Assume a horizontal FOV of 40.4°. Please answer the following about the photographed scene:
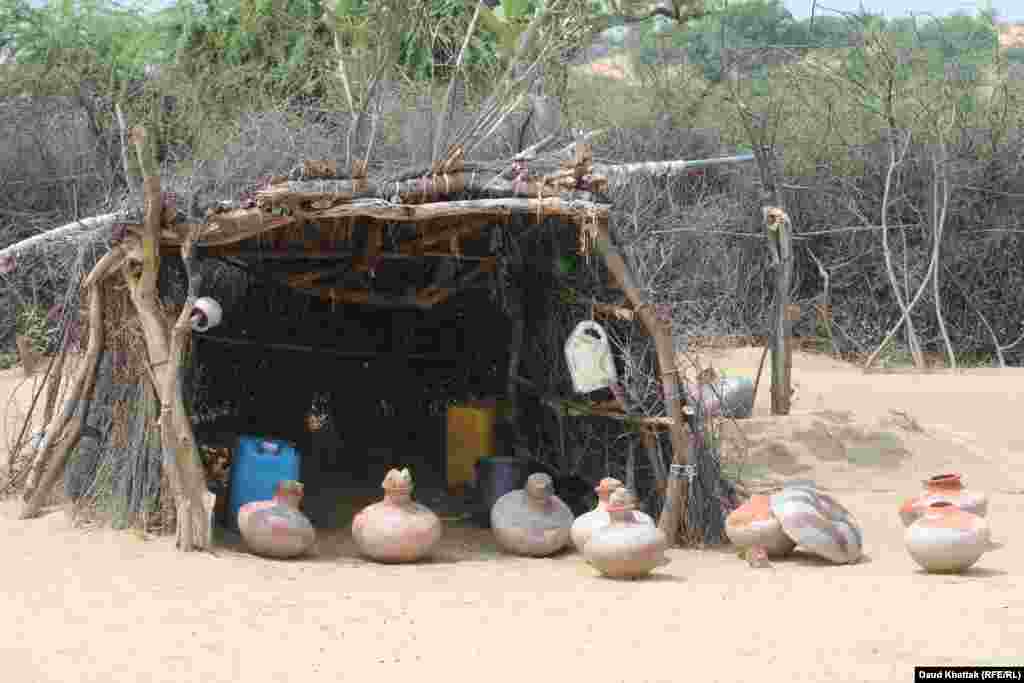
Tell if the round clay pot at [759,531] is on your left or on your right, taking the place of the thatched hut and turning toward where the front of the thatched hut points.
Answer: on your left

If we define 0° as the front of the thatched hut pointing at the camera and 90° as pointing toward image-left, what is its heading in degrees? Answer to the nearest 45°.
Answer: approximately 0°

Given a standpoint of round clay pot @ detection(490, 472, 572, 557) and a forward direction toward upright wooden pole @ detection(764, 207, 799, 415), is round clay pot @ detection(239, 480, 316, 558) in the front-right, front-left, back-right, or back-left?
back-left

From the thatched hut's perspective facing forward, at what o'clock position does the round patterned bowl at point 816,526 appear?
The round patterned bowl is roughly at 10 o'clock from the thatched hut.

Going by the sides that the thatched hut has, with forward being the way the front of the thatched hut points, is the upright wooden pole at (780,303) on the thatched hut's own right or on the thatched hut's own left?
on the thatched hut's own left

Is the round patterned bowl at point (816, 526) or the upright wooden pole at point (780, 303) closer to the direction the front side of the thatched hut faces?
the round patterned bowl

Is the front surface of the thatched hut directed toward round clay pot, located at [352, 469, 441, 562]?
yes

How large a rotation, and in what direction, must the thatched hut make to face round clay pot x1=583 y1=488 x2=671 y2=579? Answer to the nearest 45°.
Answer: approximately 45° to its left

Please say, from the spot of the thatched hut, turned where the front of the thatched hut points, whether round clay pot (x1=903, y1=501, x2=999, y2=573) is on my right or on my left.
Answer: on my left

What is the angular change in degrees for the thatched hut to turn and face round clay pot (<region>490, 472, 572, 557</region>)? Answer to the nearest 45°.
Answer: approximately 45° to its left

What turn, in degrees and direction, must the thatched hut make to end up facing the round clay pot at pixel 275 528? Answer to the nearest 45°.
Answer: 0° — it already faces it
